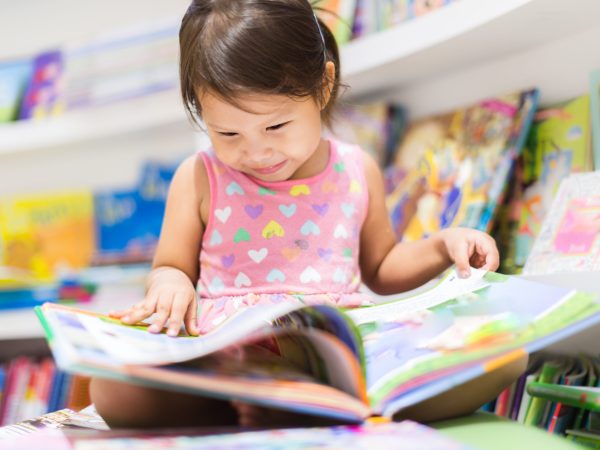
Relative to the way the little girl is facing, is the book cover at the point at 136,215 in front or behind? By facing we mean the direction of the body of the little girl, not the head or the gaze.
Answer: behind

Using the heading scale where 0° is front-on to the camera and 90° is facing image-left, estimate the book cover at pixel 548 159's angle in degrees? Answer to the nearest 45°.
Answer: approximately 45°

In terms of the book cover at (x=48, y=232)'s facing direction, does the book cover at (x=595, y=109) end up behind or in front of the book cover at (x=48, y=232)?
in front

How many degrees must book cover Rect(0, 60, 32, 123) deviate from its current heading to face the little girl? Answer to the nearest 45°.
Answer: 0° — it already faces them
